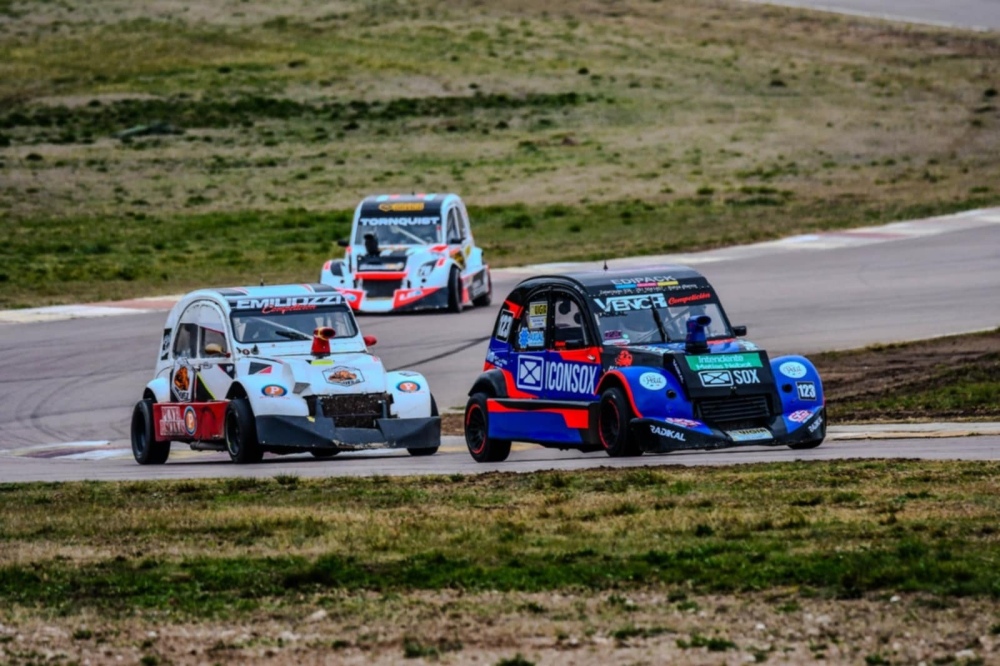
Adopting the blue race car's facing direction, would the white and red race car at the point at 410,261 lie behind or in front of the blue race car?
behind

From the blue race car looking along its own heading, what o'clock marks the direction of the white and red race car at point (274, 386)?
The white and red race car is roughly at 5 o'clock from the blue race car.

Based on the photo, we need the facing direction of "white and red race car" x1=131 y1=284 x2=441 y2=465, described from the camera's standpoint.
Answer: facing the viewer and to the right of the viewer

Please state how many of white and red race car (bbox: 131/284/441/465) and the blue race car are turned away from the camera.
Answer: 0

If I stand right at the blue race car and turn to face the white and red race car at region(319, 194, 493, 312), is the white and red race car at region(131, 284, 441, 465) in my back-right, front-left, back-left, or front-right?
front-left

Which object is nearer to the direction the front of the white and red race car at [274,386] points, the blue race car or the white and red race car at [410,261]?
the blue race car

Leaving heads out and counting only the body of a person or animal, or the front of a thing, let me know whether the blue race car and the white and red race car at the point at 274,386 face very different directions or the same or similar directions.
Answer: same or similar directions

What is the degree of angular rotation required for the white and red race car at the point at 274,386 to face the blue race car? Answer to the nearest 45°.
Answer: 0° — it already faces it

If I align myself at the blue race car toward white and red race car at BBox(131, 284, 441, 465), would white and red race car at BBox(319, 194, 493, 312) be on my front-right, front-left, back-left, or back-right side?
front-right

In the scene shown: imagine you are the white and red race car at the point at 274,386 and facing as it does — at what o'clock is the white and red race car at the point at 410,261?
the white and red race car at the point at 410,261 is roughly at 8 o'clock from the white and red race car at the point at 274,386.
